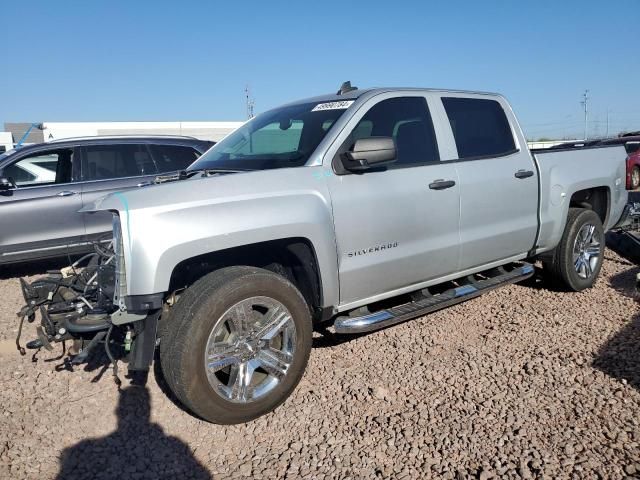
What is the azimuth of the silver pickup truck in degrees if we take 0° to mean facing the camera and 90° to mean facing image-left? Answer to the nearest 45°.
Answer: approximately 45°
